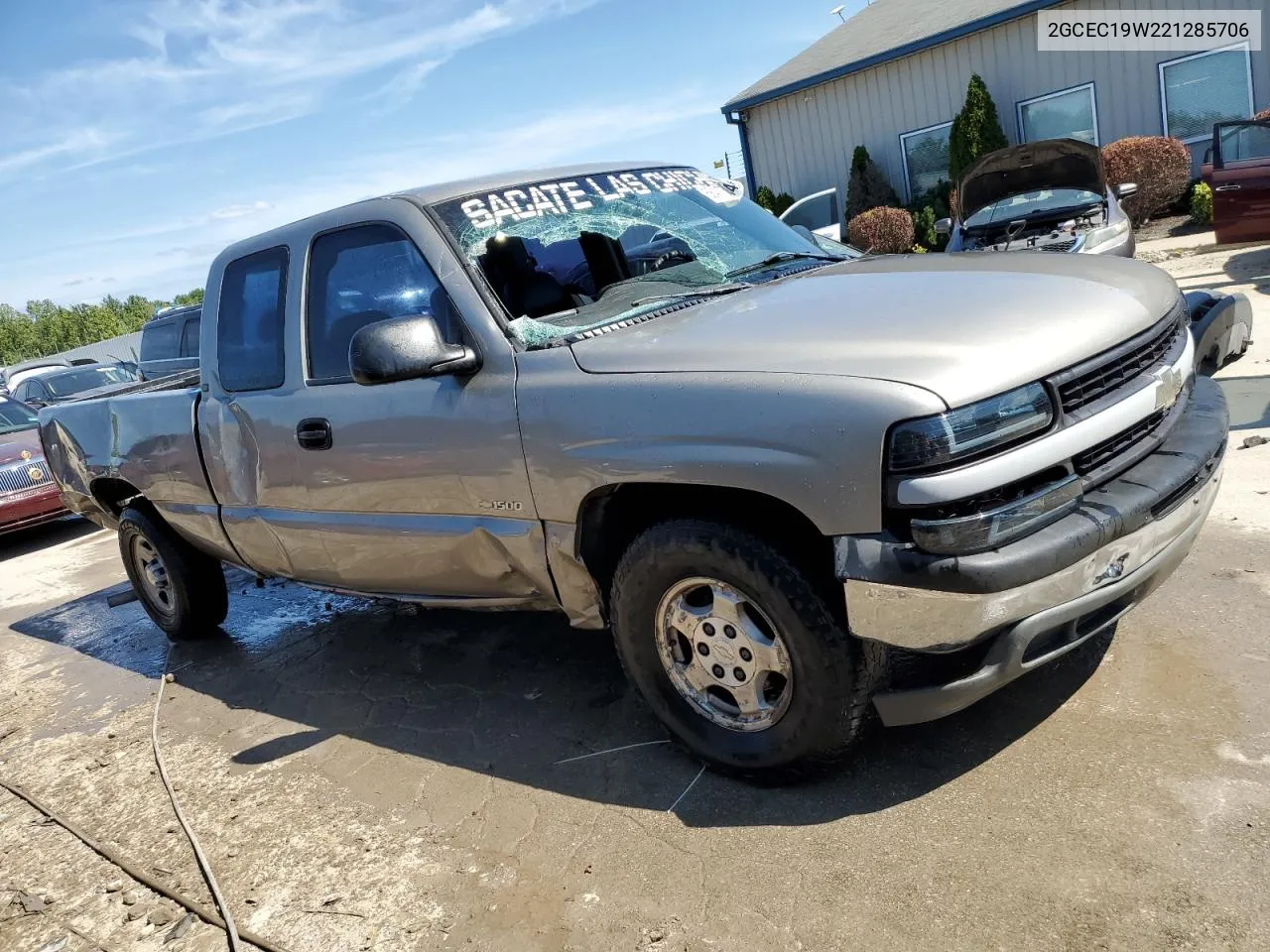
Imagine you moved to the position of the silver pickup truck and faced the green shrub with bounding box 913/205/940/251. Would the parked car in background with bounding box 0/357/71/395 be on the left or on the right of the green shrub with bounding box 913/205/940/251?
left

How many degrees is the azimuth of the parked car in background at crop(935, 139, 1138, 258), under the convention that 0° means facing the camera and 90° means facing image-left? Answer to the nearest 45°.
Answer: approximately 0°

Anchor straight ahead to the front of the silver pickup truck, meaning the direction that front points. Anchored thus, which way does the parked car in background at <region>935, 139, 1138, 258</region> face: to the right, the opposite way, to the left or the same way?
to the right

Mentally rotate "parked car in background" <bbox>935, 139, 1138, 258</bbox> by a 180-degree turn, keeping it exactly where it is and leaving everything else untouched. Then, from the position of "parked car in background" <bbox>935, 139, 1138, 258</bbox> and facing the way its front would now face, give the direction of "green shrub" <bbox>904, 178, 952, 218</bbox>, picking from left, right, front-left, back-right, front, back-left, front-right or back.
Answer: front

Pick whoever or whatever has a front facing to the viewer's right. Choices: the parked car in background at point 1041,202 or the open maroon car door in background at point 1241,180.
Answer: the open maroon car door in background at point 1241,180

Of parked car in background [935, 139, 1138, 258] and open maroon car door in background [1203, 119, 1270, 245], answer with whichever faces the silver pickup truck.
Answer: parked car in background [935, 139, 1138, 258]

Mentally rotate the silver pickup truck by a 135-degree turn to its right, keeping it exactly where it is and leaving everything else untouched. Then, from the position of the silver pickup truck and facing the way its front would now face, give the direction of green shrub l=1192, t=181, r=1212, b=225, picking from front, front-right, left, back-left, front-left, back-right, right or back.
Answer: back-right

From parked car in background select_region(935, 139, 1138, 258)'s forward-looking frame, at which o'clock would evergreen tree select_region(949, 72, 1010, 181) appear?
The evergreen tree is roughly at 6 o'clock from the parked car in background.

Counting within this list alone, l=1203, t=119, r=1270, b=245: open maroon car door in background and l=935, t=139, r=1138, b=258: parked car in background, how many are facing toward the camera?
1

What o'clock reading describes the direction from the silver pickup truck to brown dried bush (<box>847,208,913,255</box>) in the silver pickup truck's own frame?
The brown dried bush is roughly at 8 o'clock from the silver pickup truck.

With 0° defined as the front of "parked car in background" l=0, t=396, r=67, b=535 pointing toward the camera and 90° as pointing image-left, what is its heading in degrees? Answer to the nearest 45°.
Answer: approximately 315°
